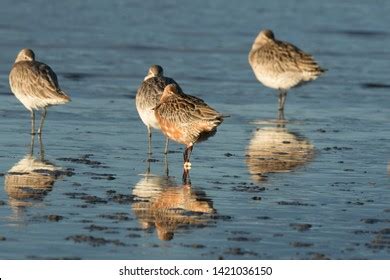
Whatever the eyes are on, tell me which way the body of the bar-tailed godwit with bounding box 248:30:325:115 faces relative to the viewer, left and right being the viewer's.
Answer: facing to the left of the viewer
